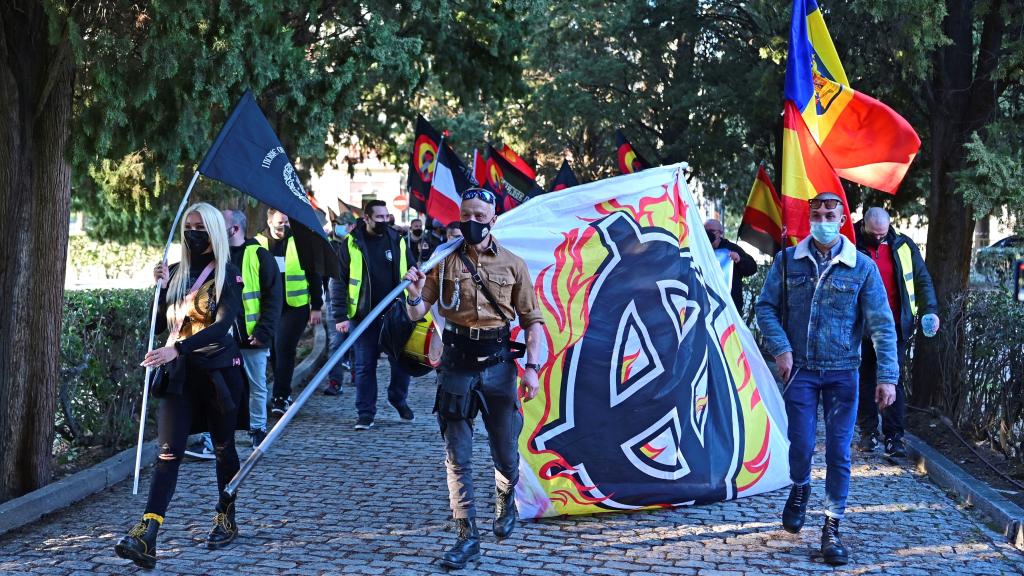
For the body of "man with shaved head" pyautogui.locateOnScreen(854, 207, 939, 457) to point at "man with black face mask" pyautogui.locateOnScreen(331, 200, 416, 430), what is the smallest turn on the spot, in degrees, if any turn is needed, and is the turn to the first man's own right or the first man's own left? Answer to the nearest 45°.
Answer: approximately 90° to the first man's own right

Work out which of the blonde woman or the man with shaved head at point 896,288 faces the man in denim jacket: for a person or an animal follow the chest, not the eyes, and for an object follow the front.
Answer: the man with shaved head

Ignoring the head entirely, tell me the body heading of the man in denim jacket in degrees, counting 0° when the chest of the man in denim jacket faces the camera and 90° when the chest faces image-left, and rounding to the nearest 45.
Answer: approximately 0°

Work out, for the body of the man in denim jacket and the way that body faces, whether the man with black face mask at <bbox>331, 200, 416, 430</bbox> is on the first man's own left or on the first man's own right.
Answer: on the first man's own right

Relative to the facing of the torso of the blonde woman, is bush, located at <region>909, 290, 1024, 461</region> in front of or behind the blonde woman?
behind

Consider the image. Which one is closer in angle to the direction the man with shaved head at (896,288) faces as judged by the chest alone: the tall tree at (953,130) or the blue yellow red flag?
the blue yellow red flag

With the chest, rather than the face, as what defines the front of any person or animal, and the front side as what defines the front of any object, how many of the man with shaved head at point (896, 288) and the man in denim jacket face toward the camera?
2

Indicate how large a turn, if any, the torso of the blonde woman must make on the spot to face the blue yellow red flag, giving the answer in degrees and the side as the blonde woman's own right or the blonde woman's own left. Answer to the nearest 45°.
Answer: approximately 135° to the blonde woman's own left

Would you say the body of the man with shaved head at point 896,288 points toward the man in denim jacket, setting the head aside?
yes

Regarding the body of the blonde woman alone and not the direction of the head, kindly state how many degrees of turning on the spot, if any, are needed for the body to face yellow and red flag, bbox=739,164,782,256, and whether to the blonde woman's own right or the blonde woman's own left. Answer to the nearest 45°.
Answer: approximately 135° to the blonde woman's own left

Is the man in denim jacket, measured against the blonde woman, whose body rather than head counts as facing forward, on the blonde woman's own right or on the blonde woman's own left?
on the blonde woman's own left

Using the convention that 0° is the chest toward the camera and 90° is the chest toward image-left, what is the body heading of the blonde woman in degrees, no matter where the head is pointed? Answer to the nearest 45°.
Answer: approximately 45°
